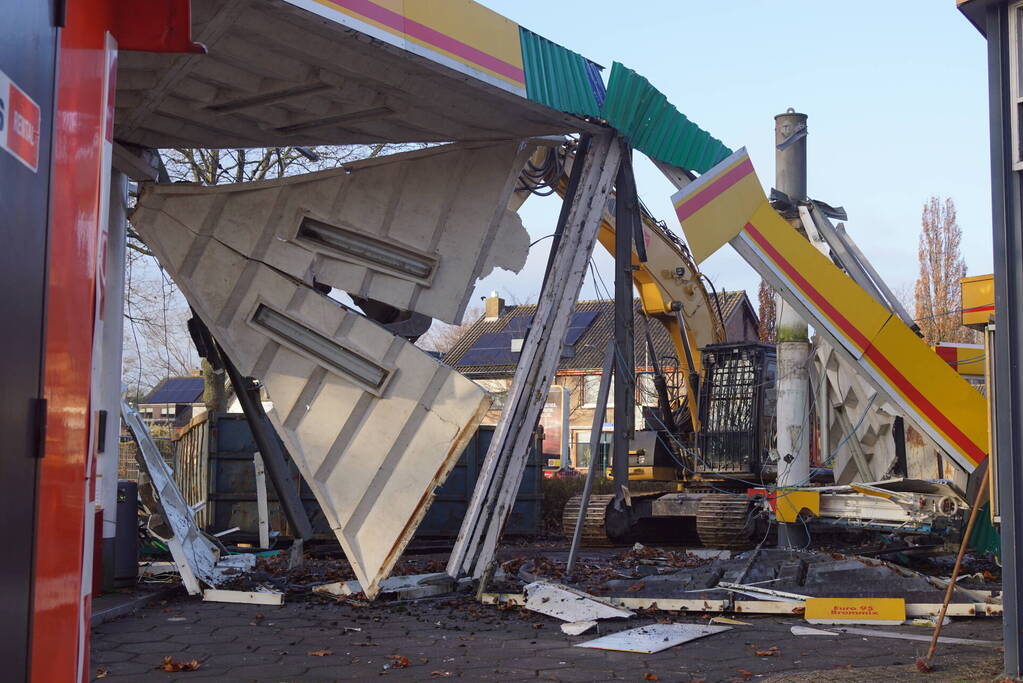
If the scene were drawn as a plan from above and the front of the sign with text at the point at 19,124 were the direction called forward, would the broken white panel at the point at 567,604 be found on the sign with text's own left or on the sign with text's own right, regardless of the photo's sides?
on the sign with text's own left

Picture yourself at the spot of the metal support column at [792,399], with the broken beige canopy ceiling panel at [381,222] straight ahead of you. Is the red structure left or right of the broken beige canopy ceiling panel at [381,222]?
left

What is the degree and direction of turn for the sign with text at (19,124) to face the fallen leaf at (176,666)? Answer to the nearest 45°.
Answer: approximately 135° to its left

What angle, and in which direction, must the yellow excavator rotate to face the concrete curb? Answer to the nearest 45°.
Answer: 0° — it already faces it

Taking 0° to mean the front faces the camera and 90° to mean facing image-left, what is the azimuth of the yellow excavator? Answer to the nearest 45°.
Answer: approximately 45°

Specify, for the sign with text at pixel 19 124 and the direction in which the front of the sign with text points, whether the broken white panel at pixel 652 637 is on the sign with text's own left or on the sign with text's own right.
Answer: on the sign with text's own left

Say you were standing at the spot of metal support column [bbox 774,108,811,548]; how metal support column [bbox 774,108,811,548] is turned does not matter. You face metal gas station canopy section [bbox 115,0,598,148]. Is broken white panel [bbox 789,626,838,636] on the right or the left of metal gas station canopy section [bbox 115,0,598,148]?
left

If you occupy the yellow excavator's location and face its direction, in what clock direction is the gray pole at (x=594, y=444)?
The gray pole is roughly at 11 o'clock from the yellow excavator.

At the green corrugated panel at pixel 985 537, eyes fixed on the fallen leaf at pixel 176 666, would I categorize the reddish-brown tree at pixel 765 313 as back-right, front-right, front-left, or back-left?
back-right

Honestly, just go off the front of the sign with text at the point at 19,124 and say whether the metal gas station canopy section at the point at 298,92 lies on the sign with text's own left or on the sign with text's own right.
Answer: on the sign with text's own left

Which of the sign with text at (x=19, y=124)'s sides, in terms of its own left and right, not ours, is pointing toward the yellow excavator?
left

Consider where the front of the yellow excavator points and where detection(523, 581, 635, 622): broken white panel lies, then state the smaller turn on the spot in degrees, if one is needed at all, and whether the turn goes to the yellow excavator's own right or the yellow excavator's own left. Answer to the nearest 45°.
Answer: approximately 45° to the yellow excavator's own left

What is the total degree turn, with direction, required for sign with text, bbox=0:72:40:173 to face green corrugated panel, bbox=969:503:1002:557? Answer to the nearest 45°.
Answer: approximately 90° to its left
